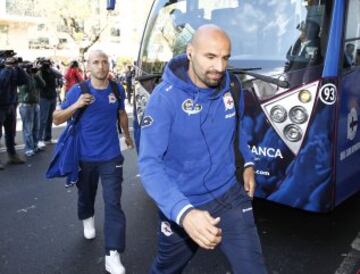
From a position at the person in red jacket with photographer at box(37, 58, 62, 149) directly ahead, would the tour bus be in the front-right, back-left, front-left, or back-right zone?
front-left

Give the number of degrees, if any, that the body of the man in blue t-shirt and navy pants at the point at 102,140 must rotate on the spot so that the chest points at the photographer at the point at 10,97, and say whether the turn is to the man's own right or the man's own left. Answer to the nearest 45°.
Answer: approximately 180°

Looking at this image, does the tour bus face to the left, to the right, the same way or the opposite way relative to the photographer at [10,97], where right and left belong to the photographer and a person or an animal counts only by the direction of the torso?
the opposite way

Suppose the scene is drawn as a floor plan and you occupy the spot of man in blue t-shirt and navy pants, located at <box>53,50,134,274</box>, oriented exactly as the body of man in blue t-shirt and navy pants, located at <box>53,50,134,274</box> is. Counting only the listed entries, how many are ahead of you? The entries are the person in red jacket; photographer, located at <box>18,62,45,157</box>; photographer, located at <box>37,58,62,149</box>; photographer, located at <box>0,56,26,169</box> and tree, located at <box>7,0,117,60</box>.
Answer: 0

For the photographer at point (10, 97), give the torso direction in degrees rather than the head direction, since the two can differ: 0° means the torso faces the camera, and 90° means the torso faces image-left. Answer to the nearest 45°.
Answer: approximately 270°

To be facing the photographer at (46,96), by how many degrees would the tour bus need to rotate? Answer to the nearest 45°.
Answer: approximately 90° to its right

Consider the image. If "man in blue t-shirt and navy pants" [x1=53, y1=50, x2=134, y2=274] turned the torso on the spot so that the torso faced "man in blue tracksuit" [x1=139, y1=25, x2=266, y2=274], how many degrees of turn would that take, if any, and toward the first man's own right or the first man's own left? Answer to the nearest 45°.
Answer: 0° — they already face them

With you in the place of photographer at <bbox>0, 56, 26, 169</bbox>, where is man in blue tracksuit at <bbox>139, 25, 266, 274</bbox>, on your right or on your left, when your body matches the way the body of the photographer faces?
on your right

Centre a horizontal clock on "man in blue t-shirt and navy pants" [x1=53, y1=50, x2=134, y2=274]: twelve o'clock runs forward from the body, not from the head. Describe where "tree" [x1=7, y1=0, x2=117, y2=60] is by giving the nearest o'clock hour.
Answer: The tree is roughly at 6 o'clock from the man in blue t-shirt and navy pants.

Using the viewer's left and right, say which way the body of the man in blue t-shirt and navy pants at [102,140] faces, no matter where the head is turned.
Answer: facing the viewer

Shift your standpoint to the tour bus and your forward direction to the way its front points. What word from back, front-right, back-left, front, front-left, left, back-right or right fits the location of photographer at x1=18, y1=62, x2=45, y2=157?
right

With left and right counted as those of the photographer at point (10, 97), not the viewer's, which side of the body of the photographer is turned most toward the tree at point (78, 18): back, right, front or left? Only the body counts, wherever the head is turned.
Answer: left

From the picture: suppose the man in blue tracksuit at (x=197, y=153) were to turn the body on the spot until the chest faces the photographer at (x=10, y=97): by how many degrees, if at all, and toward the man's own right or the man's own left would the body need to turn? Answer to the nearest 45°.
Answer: approximately 180°

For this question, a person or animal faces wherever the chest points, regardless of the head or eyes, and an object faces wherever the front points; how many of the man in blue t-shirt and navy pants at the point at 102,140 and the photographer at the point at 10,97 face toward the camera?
1

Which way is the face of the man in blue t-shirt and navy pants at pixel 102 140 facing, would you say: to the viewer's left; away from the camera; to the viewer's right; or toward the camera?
toward the camera
